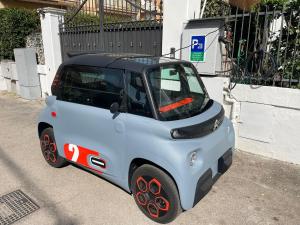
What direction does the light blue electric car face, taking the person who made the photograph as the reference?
facing the viewer and to the right of the viewer

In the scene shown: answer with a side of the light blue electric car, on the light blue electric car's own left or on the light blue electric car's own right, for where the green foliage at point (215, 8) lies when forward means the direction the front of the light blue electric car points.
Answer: on the light blue electric car's own left

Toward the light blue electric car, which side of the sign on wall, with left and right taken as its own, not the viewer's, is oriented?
front

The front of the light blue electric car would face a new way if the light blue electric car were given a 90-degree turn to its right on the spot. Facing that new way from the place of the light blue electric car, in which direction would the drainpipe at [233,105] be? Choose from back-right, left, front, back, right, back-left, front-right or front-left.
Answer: back

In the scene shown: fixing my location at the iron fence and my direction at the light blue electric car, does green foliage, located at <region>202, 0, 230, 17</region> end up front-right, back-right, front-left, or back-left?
back-right

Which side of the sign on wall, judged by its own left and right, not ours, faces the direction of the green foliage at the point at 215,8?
back

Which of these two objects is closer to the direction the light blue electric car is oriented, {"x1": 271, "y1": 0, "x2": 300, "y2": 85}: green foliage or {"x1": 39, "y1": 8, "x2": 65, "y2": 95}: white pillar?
the green foliage

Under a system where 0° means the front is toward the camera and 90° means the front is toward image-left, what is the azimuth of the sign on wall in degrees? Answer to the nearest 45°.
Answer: approximately 0°

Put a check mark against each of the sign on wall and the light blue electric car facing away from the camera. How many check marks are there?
0

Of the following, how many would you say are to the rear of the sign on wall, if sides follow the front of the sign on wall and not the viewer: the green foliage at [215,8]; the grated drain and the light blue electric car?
1

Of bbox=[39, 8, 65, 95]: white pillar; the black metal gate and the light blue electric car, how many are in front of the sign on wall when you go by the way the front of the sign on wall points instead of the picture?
1

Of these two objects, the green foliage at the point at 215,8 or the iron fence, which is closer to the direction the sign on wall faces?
the iron fence
